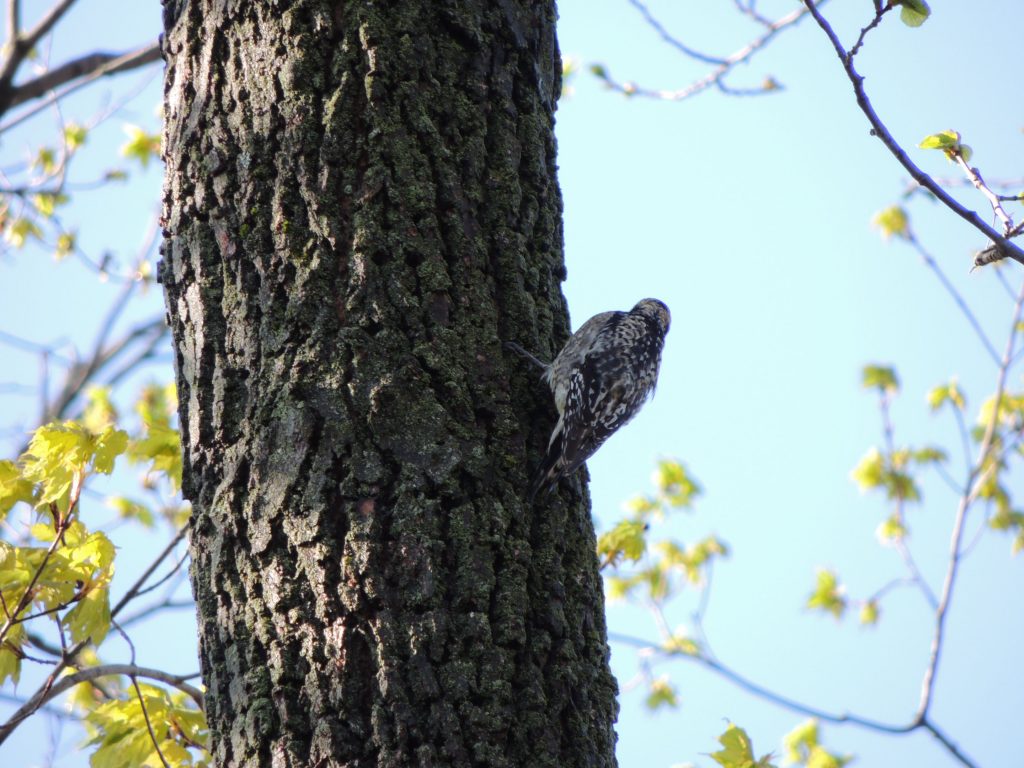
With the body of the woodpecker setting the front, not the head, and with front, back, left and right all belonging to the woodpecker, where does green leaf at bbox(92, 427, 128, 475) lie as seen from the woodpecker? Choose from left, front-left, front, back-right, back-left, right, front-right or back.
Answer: left

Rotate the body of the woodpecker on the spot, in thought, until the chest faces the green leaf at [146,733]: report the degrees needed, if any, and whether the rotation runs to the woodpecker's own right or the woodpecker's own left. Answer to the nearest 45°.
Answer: approximately 90° to the woodpecker's own left

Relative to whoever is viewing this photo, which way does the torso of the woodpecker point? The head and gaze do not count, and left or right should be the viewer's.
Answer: facing away from the viewer and to the left of the viewer

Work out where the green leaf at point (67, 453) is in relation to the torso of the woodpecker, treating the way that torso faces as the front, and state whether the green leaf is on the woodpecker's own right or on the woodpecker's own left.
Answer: on the woodpecker's own left

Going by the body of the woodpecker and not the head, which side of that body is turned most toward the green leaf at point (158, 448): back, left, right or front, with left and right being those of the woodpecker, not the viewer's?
left
